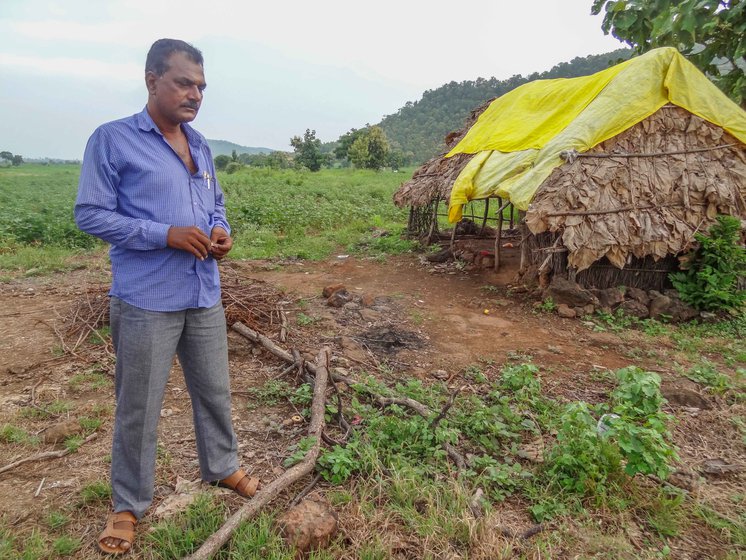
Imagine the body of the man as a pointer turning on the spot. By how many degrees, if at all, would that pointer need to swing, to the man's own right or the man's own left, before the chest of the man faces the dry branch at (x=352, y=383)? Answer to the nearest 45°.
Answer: approximately 90° to the man's own left

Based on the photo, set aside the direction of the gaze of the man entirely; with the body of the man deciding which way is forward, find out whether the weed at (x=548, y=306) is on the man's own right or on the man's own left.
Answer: on the man's own left

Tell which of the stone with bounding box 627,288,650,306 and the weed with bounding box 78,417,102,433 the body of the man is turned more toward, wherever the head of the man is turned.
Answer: the stone

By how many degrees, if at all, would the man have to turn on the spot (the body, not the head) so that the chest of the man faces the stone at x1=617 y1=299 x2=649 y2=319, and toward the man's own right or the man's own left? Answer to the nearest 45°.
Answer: approximately 45° to the man's own left

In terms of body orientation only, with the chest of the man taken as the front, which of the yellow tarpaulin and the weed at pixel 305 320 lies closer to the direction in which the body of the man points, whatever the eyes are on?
the yellow tarpaulin

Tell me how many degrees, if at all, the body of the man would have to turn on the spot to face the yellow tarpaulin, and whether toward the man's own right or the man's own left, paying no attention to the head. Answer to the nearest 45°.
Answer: approximately 90° to the man's own left

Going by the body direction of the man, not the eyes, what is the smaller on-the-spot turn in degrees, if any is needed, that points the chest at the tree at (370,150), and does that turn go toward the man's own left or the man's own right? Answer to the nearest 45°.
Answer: approximately 90° to the man's own left

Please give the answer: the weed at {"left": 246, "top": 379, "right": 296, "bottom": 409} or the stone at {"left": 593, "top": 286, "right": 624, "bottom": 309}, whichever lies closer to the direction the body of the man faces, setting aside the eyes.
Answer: the stone

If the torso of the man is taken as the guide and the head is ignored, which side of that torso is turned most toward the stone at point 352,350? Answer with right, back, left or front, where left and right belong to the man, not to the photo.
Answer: left

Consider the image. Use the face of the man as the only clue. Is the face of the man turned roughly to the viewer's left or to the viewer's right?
to the viewer's right

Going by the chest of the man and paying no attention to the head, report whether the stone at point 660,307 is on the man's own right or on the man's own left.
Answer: on the man's own left

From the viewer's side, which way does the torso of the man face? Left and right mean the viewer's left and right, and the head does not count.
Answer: facing the viewer and to the right of the viewer

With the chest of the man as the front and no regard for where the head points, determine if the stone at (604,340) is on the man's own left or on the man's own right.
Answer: on the man's own left
